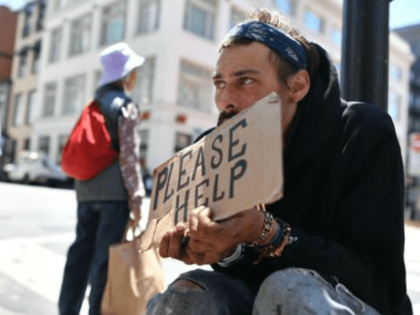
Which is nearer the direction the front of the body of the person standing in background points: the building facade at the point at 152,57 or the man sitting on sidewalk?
the building facade

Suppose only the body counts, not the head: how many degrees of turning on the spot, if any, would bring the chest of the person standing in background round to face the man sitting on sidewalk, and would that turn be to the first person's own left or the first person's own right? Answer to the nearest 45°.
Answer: approximately 135° to the first person's own right

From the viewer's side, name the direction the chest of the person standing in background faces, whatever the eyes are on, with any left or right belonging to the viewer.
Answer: facing away from the viewer and to the right of the viewer

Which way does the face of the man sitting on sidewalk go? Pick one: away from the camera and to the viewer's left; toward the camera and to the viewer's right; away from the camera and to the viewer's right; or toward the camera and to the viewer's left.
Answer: toward the camera and to the viewer's left

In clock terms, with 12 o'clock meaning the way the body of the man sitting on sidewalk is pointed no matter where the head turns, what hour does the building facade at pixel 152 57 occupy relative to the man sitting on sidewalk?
The building facade is roughly at 4 o'clock from the man sitting on sidewalk.

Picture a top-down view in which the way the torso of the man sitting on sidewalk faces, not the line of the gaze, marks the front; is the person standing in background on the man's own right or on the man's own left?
on the man's own right

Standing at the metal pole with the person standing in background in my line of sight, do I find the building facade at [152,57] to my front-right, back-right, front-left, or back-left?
front-right

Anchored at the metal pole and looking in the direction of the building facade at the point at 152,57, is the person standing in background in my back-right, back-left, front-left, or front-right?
front-left

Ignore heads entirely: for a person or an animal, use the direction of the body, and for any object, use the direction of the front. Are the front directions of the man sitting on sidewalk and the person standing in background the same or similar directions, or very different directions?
very different directions

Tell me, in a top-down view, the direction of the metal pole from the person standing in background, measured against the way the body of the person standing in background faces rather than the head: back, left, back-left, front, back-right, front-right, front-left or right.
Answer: right

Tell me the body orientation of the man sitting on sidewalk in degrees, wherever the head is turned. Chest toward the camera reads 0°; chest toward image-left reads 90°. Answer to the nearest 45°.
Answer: approximately 45°
